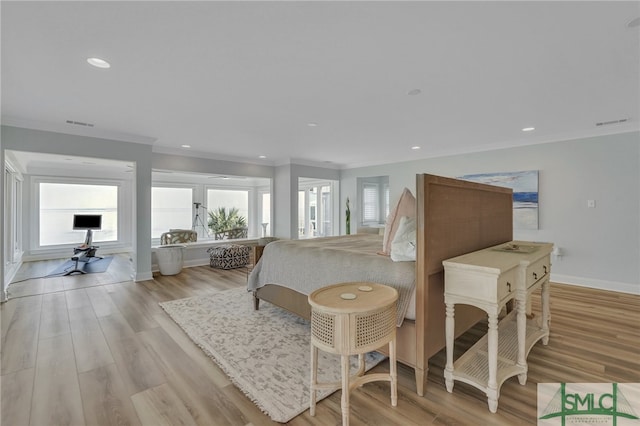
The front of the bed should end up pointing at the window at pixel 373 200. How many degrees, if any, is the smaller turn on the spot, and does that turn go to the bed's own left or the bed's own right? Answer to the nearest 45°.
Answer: approximately 45° to the bed's own right

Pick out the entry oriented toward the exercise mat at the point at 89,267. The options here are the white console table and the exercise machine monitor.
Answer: the exercise machine monitor

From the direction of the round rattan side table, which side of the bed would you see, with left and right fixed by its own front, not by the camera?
left

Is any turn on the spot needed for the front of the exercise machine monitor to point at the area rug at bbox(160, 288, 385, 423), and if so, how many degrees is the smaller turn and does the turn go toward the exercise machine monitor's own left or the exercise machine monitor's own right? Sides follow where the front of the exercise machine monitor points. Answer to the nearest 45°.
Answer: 0° — it already faces it

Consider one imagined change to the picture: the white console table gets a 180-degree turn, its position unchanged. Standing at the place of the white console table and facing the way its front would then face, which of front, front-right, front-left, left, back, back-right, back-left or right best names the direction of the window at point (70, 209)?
front-left

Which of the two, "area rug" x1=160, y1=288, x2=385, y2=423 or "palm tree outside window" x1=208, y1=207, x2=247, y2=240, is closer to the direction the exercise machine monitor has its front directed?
the area rug

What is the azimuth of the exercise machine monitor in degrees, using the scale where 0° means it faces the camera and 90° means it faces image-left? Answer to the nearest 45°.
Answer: approximately 0°

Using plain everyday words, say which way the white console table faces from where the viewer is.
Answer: facing the viewer and to the right of the viewer

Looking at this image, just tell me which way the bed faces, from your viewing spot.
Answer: facing away from the viewer and to the left of the viewer

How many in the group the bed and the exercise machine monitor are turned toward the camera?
1

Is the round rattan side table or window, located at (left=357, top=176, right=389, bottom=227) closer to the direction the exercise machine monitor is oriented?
the round rattan side table

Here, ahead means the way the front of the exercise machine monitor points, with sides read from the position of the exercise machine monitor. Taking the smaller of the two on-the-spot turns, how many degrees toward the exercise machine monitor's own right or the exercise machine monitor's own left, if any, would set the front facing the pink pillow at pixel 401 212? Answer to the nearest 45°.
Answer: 0° — it already faces it

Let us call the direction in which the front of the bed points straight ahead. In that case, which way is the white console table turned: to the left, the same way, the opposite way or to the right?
the opposite way

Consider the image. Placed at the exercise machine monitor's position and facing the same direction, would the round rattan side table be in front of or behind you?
in front
